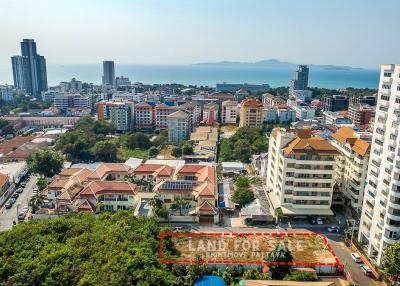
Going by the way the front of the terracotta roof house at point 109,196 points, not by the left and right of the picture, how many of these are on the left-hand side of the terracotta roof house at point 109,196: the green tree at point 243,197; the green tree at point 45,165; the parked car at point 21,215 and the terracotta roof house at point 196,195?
2

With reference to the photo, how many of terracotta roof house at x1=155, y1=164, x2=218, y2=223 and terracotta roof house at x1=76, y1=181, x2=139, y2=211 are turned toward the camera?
2

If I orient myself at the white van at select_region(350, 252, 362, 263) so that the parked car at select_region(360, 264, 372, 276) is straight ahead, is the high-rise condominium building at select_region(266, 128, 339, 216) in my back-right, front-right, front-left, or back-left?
back-right

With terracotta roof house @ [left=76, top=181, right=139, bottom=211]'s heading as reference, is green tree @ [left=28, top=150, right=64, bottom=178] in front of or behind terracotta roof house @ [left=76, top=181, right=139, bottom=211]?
behind

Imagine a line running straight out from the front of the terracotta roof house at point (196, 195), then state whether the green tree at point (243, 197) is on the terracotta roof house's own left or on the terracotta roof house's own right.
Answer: on the terracotta roof house's own left

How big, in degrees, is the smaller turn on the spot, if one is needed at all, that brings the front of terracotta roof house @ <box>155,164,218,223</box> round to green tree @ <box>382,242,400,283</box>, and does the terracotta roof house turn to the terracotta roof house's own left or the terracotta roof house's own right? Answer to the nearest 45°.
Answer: approximately 45° to the terracotta roof house's own left

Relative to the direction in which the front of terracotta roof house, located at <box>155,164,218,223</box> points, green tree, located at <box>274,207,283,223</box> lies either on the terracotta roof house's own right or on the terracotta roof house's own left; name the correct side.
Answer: on the terracotta roof house's own left

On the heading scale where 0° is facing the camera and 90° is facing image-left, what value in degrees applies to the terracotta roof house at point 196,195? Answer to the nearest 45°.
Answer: approximately 0°

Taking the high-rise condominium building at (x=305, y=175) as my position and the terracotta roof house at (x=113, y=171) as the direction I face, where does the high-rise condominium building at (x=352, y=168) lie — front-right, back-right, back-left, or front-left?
back-right

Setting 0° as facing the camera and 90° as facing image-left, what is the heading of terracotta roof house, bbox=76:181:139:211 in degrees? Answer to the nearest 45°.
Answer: approximately 0°

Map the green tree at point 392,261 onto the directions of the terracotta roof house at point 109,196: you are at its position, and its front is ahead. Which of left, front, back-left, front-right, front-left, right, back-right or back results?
front-left

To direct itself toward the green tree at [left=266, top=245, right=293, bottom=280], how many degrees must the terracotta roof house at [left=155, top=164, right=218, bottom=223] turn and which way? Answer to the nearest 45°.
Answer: approximately 45° to its left

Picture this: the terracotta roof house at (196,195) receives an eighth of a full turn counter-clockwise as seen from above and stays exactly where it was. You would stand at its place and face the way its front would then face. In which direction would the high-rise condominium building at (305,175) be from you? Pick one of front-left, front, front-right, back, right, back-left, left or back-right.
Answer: front-left

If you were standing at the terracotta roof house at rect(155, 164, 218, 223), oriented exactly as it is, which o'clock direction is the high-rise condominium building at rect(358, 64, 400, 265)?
The high-rise condominium building is roughly at 10 o'clock from the terracotta roof house.

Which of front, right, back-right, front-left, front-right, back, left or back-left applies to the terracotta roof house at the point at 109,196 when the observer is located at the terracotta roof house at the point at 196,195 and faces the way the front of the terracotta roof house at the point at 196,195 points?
right

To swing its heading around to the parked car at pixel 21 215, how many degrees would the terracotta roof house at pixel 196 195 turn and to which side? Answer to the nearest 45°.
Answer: approximately 90° to its right

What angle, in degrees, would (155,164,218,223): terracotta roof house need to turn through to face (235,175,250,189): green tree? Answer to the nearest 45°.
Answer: approximately 135° to its left
